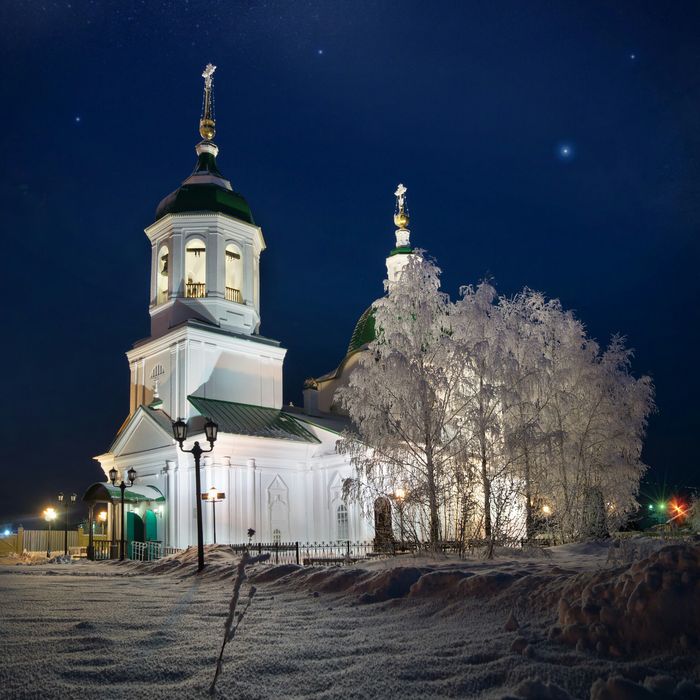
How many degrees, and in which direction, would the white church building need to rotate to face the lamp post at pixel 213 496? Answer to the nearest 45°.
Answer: approximately 45° to its left

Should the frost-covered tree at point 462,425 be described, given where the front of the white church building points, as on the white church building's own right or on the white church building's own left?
on the white church building's own left

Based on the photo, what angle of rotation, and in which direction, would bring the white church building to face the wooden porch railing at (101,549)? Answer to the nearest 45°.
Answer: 0° — it already faces it

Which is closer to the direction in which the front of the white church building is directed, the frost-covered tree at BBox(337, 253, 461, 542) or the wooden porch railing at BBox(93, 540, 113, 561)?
the wooden porch railing

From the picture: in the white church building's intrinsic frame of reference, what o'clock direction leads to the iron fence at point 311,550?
The iron fence is roughly at 10 o'clock from the white church building.

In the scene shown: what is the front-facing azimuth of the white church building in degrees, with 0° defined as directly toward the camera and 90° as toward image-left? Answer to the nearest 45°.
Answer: approximately 45°
